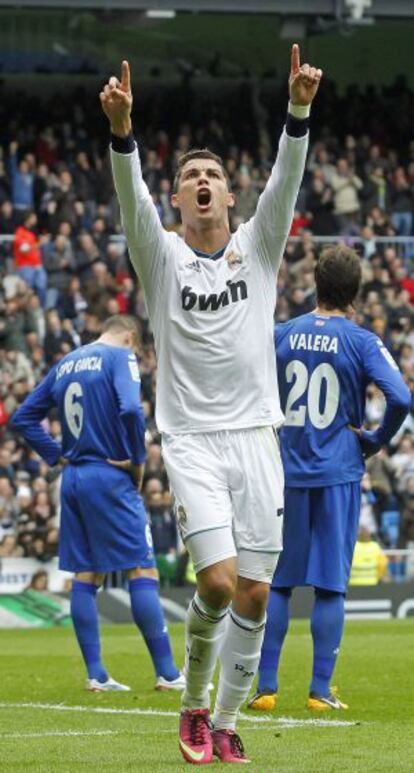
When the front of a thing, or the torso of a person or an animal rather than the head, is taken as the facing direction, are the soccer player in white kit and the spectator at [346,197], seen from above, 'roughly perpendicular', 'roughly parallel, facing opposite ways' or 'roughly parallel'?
roughly parallel

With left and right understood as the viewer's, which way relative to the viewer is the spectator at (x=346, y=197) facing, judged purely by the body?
facing the viewer

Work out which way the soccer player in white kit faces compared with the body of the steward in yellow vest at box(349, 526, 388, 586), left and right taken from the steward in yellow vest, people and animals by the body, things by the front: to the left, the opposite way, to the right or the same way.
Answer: the opposite way

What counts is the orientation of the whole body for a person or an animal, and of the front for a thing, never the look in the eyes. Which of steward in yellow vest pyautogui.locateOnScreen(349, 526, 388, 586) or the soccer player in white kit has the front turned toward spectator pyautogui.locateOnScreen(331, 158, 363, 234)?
steward in yellow vest pyautogui.locateOnScreen(349, 526, 388, 586)

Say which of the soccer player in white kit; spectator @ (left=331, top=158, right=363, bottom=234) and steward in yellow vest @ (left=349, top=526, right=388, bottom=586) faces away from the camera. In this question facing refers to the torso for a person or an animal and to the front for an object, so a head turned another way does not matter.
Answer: steward in yellow vest @ (left=349, top=526, right=388, bottom=586)

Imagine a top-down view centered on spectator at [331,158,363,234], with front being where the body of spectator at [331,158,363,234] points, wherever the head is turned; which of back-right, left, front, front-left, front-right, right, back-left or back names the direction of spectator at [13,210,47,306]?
front-right

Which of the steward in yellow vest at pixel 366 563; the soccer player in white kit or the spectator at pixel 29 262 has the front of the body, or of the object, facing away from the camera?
the steward in yellow vest at pixel 366 563

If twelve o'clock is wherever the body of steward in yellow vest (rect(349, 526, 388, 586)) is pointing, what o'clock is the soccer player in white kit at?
The soccer player in white kit is roughly at 6 o'clock from the steward in yellow vest.

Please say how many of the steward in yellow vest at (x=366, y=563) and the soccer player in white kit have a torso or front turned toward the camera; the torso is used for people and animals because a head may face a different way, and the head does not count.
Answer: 1

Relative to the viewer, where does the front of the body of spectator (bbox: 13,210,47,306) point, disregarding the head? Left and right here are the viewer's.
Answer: facing the viewer and to the right of the viewer

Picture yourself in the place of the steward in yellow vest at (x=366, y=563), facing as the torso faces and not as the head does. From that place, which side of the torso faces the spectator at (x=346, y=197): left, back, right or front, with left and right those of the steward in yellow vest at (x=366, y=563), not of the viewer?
front

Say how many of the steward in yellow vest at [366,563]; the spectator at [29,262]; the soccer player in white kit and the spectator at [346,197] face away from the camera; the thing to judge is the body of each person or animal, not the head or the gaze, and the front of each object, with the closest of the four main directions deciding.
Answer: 1

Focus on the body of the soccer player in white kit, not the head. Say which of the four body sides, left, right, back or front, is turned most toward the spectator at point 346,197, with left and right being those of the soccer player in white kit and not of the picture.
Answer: back

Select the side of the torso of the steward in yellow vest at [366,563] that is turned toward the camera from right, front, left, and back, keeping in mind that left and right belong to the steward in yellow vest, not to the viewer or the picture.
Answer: back

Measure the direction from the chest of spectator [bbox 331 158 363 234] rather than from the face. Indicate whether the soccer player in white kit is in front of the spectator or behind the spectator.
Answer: in front

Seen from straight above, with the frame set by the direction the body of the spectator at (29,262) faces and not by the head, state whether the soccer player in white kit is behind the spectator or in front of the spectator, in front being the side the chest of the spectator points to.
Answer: in front

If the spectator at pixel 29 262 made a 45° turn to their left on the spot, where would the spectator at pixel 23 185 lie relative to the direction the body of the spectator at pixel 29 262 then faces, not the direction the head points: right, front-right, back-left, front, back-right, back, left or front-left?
left
